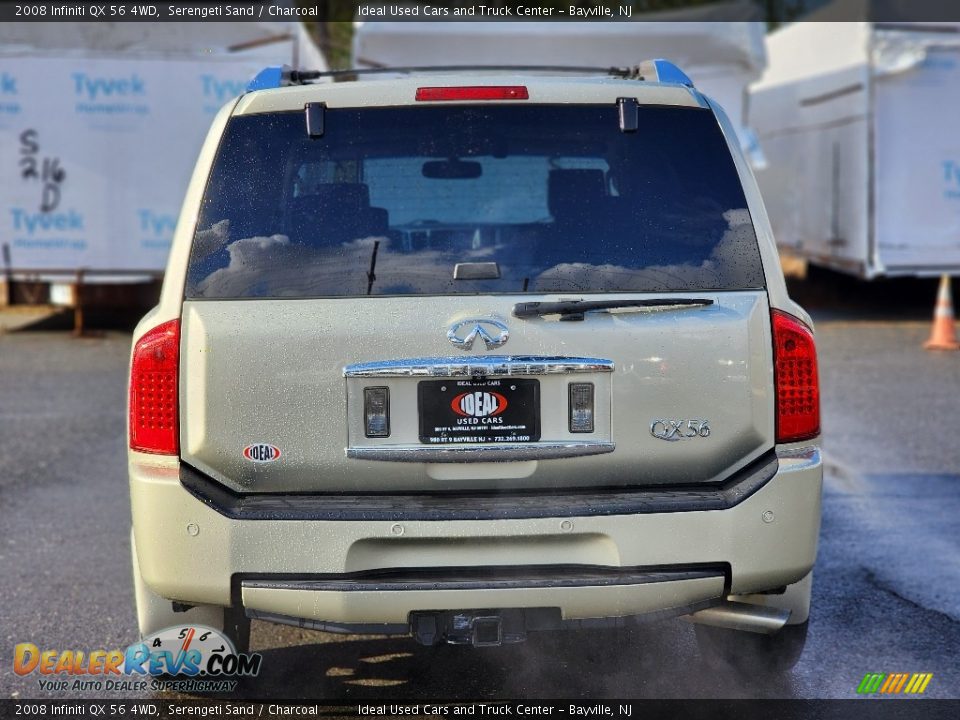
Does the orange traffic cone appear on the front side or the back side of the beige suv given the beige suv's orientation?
on the front side

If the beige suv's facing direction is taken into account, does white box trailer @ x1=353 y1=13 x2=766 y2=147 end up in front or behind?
in front

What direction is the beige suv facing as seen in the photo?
away from the camera
